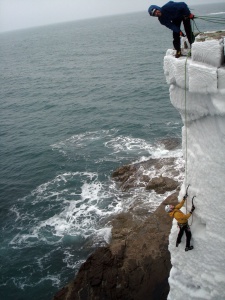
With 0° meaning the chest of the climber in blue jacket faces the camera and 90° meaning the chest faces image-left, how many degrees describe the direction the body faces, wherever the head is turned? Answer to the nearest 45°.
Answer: approximately 45°
